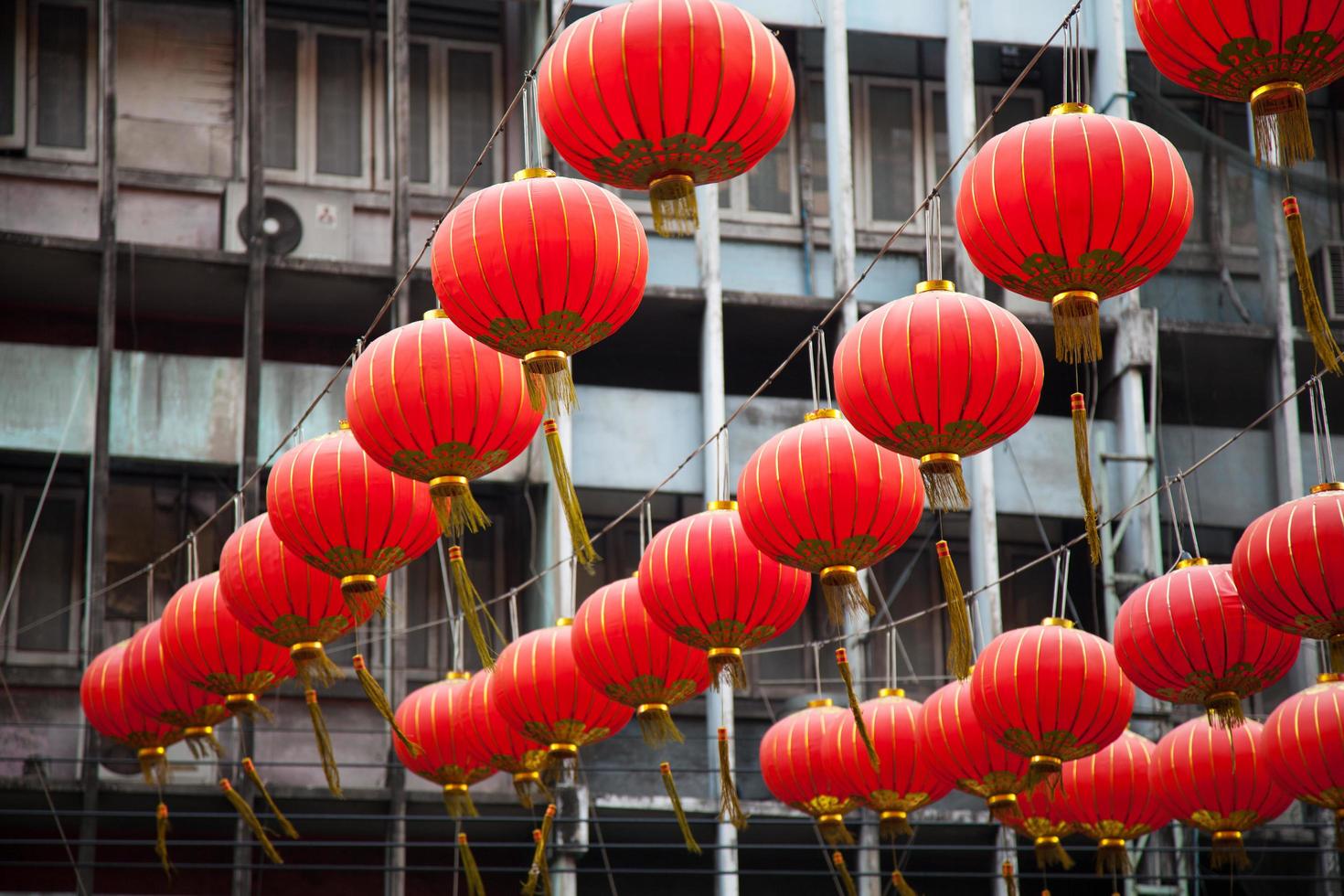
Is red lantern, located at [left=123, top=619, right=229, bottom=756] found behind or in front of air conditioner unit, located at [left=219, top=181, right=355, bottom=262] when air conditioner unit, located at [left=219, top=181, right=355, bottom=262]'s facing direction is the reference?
in front

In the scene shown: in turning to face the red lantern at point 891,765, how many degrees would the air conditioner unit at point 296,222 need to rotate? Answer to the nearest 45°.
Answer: approximately 45° to its left

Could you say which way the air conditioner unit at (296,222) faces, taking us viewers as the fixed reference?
facing the viewer

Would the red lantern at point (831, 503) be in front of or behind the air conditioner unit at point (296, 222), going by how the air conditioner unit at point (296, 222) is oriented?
in front

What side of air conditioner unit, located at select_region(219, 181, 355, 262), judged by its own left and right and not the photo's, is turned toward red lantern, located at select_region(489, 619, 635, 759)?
front

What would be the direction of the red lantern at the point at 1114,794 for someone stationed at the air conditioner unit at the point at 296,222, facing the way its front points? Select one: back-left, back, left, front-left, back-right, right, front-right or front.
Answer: front-left

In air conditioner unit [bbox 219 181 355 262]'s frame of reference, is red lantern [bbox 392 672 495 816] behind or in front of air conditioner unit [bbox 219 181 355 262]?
in front

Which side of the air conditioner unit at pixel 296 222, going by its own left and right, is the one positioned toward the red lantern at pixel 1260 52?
front

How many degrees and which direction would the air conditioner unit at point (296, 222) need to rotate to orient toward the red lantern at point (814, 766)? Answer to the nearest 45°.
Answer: approximately 45° to its left
